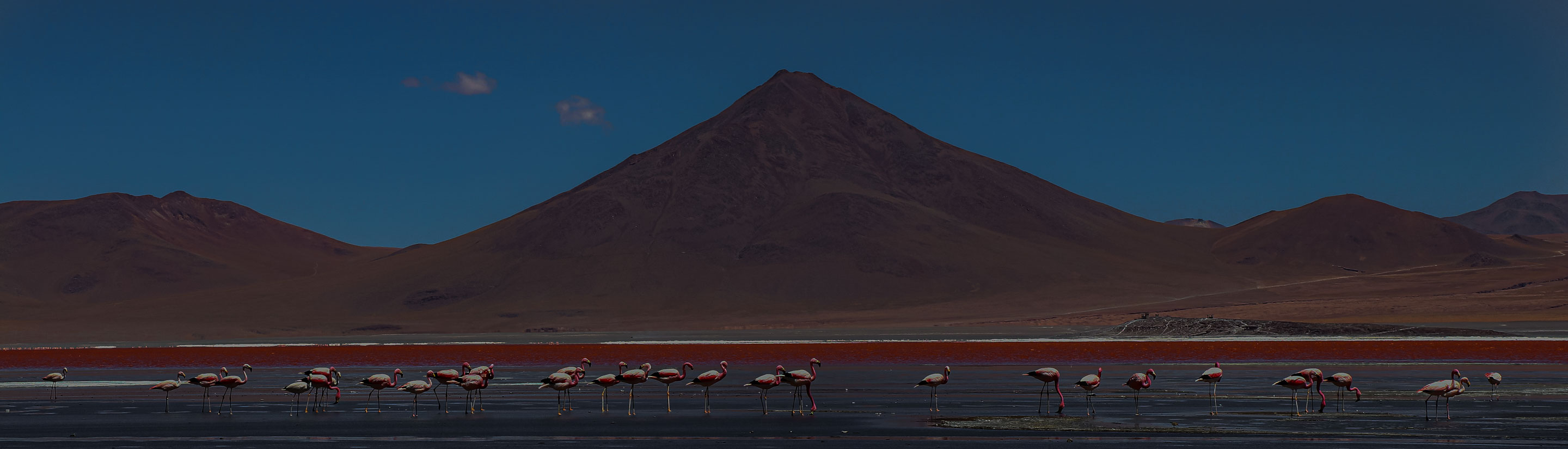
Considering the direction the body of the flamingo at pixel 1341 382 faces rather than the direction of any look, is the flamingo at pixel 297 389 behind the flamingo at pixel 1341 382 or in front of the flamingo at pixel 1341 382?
behind

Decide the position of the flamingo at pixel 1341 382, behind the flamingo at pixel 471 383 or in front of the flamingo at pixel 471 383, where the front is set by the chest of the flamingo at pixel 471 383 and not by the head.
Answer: in front

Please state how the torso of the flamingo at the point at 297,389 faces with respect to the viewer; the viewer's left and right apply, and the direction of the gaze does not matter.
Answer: facing to the right of the viewer

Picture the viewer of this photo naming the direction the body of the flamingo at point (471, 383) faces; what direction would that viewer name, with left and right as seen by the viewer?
facing to the right of the viewer

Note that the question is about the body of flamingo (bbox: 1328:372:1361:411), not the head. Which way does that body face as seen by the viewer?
to the viewer's right

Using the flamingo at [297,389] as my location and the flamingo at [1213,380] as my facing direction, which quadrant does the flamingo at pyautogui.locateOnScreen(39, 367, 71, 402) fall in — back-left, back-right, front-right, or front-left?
back-left

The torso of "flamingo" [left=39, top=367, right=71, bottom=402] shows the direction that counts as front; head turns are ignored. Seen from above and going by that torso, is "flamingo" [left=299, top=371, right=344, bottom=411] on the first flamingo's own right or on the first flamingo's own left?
on the first flamingo's own right

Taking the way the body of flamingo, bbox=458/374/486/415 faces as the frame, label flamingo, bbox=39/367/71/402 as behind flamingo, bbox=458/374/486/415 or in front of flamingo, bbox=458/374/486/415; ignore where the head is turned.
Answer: behind

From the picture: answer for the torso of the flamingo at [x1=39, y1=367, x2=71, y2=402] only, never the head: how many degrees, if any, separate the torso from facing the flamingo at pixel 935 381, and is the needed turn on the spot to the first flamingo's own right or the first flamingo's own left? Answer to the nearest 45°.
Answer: approximately 45° to the first flamingo's own right

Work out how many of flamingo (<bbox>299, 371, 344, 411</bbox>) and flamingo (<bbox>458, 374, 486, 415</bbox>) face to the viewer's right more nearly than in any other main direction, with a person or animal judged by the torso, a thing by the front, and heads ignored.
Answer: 2

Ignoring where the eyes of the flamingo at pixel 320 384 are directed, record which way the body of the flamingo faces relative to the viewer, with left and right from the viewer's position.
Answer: facing to the right of the viewer

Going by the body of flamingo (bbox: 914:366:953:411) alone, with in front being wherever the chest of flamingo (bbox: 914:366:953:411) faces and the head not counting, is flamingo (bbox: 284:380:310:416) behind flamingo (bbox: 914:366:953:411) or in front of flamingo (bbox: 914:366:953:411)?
behind

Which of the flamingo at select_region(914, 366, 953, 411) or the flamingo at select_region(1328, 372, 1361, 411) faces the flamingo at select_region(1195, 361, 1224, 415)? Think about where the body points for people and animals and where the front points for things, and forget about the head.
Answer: the flamingo at select_region(914, 366, 953, 411)
